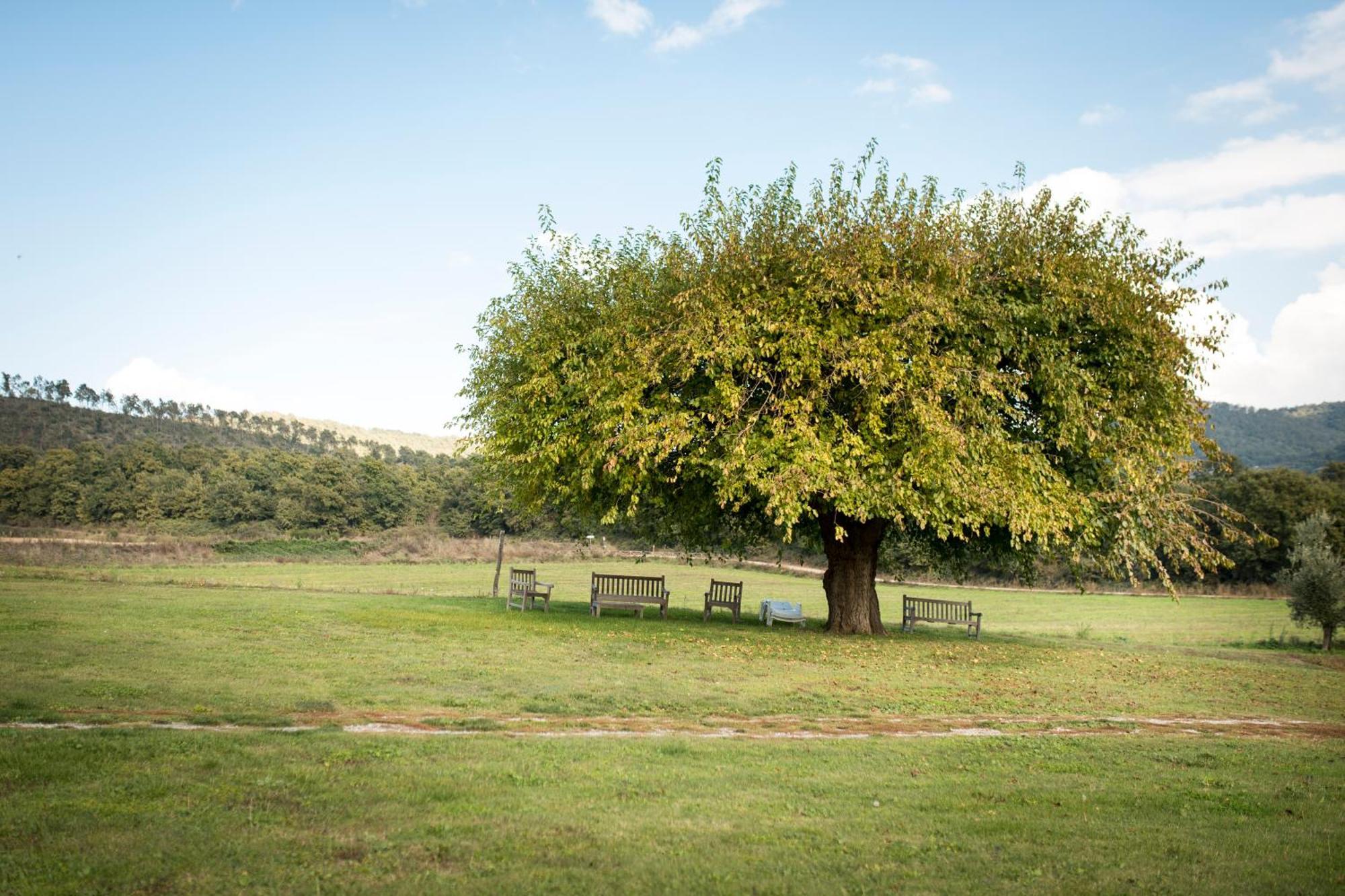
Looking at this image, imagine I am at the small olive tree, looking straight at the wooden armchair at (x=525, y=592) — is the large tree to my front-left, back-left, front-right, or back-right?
front-left

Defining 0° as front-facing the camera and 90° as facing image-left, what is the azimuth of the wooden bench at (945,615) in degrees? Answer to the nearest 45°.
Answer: approximately 315°

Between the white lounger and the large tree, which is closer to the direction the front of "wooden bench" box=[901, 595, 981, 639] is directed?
the large tree

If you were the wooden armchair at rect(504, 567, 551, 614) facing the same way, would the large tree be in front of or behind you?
in front

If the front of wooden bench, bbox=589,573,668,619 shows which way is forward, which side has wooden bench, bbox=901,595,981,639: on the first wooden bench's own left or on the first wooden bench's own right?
on the first wooden bench's own left

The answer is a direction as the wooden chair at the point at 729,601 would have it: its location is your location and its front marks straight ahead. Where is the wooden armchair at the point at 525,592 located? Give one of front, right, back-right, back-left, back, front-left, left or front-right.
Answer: front-right

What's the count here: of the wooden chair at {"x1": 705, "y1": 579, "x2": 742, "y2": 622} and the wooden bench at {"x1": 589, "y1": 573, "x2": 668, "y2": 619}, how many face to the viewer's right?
0

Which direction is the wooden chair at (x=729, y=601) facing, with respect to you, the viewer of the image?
facing the viewer and to the left of the viewer

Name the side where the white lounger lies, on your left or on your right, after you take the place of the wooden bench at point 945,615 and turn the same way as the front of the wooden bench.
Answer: on your right

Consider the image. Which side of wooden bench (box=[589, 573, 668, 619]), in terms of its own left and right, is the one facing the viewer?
front

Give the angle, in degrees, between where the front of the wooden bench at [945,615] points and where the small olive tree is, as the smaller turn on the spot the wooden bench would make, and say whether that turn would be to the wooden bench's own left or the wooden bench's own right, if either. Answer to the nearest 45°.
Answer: approximately 45° to the wooden bench's own left

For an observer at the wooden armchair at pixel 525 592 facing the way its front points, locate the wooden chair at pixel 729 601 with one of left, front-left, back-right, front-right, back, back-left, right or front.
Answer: front-left

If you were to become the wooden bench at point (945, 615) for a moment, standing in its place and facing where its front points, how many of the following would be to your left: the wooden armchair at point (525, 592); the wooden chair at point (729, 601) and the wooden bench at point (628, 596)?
0

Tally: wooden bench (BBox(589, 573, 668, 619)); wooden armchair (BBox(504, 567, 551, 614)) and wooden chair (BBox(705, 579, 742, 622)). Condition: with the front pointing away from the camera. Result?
0
